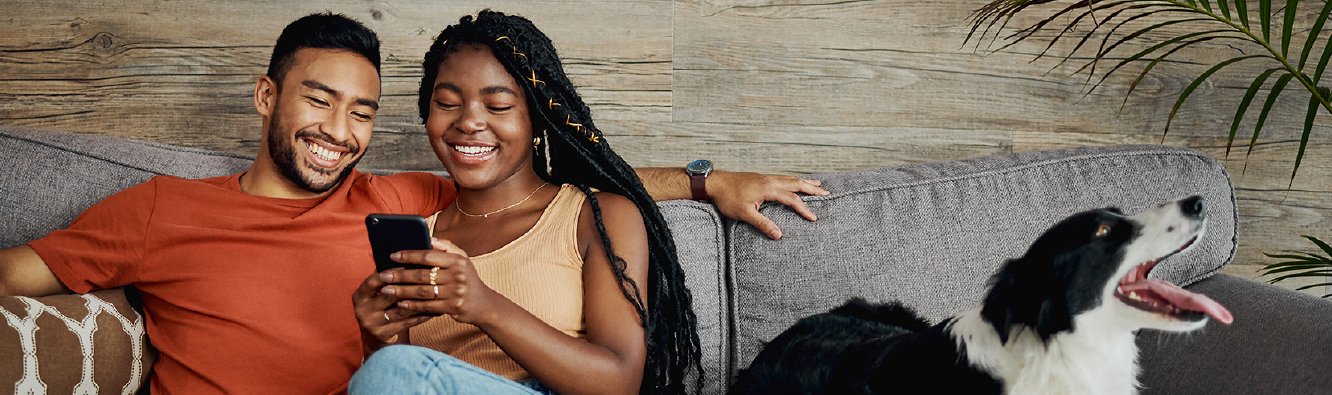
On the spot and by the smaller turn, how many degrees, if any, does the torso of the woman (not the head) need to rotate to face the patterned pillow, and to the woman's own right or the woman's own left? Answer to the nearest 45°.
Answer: approximately 45° to the woman's own right

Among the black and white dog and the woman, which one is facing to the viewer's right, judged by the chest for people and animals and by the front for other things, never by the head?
the black and white dog

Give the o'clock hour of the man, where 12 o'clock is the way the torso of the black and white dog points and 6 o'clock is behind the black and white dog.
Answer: The man is roughly at 6 o'clock from the black and white dog.

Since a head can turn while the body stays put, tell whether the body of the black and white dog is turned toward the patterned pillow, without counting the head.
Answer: no

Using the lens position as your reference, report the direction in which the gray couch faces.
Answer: facing the viewer

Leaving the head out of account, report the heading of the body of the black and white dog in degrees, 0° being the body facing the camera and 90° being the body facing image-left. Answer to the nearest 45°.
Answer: approximately 270°

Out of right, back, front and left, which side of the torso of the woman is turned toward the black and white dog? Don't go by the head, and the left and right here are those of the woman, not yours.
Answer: left

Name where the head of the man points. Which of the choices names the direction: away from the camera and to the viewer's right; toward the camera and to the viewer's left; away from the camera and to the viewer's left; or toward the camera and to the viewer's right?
toward the camera and to the viewer's right

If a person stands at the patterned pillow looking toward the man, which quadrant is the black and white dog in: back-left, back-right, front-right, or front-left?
front-right

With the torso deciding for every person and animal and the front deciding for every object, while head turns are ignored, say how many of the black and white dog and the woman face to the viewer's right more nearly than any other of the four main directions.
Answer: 1

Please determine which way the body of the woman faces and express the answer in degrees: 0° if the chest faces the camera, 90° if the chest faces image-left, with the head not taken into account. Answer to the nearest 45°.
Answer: approximately 45°
